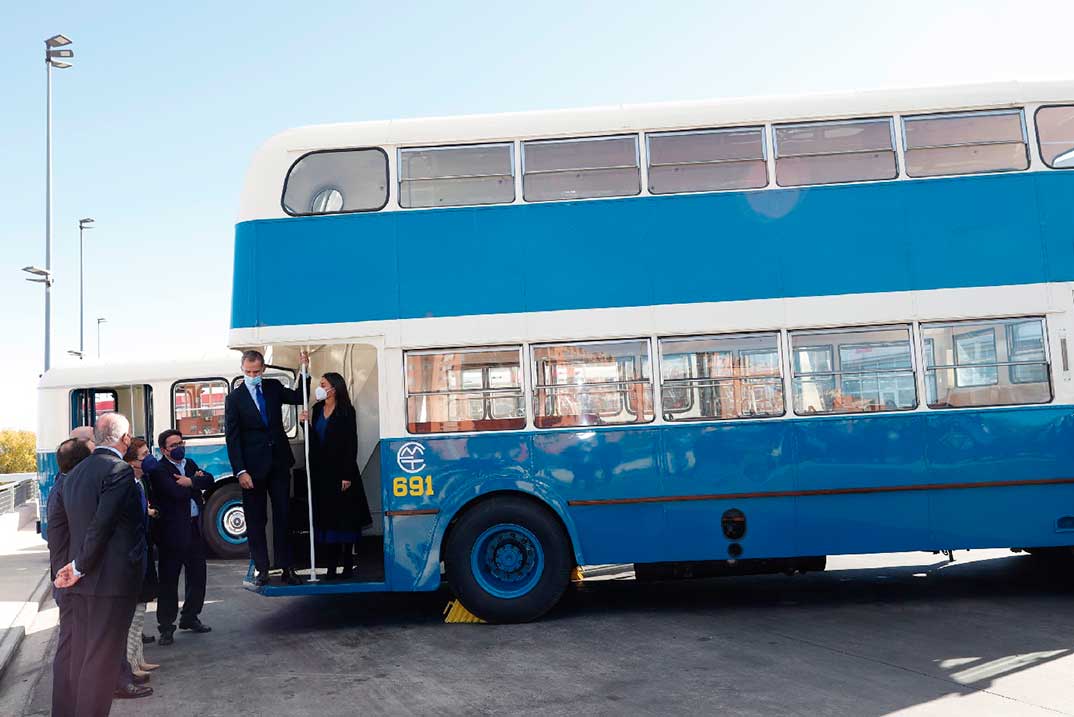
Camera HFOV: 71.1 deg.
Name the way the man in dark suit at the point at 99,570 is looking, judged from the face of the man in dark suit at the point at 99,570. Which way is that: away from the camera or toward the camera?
away from the camera

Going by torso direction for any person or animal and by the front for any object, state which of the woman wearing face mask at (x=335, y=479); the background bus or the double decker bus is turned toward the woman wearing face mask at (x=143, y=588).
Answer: the woman wearing face mask at (x=335, y=479)

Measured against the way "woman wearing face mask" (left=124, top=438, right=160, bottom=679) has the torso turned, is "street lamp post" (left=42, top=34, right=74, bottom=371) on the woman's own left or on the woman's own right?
on the woman's own left

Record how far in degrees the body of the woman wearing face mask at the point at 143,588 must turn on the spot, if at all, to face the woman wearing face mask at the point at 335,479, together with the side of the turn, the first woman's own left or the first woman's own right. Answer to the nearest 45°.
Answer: approximately 45° to the first woman's own left

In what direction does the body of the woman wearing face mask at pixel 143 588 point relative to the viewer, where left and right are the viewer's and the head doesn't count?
facing to the right of the viewer

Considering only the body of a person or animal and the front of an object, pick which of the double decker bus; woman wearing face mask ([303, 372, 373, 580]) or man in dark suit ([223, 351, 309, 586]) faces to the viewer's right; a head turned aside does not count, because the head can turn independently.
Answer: the double decker bus

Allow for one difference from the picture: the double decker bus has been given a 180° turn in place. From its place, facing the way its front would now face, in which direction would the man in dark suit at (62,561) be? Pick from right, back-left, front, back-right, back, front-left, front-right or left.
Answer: front-left

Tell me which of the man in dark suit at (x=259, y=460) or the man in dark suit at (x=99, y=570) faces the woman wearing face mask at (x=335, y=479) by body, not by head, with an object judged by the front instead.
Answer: the man in dark suit at (x=99, y=570)

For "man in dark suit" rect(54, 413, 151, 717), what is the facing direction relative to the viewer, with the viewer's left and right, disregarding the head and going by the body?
facing away from the viewer and to the right of the viewer

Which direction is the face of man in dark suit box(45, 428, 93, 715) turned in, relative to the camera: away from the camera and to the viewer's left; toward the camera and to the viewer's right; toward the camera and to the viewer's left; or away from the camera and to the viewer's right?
away from the camera and to the viewer's right

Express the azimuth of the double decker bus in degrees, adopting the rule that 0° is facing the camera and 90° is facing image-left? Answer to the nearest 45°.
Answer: approximately 270°
